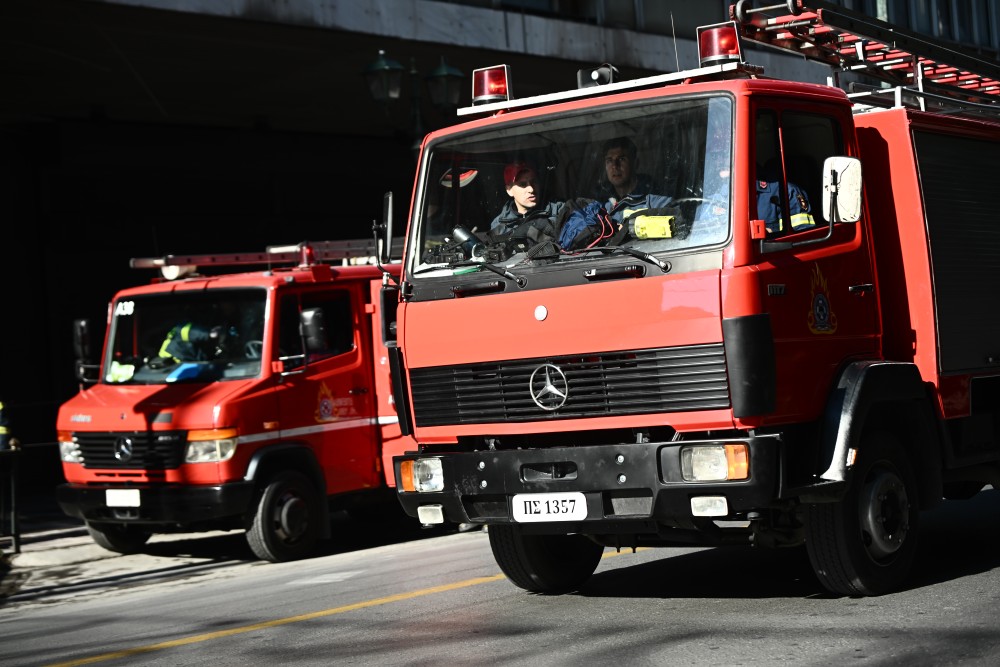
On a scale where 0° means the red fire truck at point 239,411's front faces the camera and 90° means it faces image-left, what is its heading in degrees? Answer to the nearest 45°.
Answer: approximately 45°

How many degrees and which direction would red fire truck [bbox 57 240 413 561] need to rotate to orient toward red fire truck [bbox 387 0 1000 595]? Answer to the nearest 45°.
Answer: approximately 90° to its left

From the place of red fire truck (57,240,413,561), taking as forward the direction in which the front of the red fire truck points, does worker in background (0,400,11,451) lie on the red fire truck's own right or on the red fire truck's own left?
on the red fire truck's own right

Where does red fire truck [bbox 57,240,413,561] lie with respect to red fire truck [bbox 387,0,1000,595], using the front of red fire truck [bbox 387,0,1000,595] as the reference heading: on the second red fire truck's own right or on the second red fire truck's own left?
on the second red fire truck's own right

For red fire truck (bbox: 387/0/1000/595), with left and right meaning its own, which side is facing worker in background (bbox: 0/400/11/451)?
right

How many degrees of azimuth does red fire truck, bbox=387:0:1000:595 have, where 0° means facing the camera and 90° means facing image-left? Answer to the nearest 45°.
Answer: approximately 45°

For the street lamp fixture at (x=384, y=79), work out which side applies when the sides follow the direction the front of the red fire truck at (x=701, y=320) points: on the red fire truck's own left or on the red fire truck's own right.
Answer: on the red fire truck's own right

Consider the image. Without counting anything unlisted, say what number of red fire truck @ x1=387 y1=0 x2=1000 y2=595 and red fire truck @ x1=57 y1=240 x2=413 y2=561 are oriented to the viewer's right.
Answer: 0

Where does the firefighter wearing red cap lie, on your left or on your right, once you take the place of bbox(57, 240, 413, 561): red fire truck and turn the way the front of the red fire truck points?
on your left
